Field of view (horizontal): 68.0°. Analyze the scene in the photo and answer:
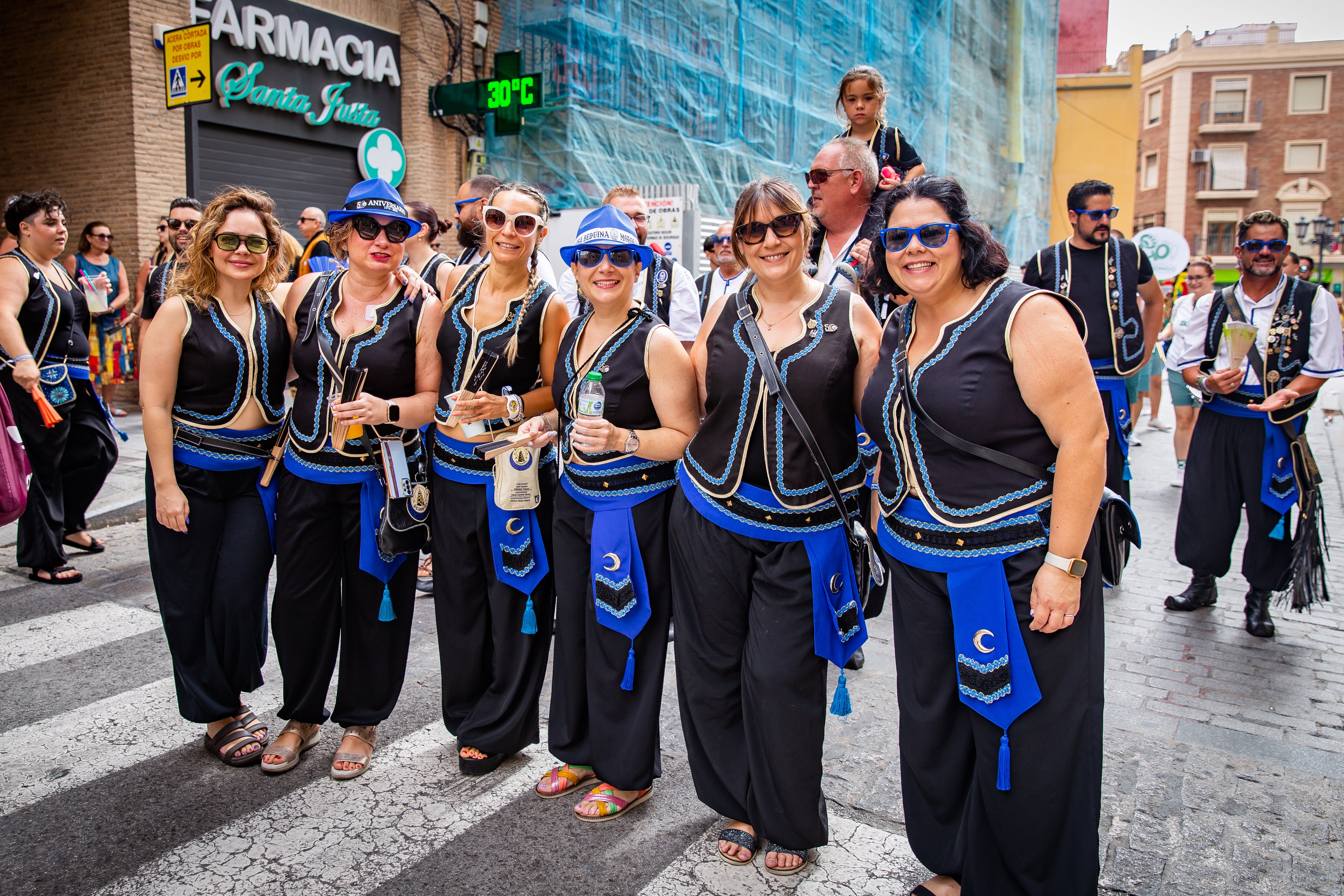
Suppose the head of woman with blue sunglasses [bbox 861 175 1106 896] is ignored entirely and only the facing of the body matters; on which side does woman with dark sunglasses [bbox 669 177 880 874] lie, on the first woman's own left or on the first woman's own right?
on the first woman's own right

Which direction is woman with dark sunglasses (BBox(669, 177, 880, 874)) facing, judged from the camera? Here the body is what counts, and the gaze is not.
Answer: toward the camera

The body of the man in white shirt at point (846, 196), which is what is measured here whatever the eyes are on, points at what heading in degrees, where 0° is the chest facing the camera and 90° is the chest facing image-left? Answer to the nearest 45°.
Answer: approximately 45°

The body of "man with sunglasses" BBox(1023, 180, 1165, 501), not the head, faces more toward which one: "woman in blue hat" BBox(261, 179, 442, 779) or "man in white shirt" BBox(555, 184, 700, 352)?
the woman in blue hat

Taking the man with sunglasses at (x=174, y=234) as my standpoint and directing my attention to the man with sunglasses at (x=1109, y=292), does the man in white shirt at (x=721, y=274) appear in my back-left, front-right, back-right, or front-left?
front-left

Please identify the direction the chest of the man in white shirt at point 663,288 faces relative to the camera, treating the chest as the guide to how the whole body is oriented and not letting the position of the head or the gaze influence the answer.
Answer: toward the camera

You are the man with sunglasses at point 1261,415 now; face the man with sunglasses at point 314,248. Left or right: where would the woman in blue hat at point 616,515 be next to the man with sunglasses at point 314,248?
left

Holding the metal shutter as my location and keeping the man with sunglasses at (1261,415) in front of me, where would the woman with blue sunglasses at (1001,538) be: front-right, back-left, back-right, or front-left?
front-right

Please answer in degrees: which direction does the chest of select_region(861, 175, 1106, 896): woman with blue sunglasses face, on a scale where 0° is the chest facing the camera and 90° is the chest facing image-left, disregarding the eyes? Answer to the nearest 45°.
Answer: approximately 45°

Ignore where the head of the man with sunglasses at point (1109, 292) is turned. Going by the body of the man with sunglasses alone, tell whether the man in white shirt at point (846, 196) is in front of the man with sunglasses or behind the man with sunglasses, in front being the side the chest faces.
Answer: in front

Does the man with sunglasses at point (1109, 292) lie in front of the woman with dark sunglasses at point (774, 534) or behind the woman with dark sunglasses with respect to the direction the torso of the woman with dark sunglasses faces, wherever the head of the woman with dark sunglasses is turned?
behind

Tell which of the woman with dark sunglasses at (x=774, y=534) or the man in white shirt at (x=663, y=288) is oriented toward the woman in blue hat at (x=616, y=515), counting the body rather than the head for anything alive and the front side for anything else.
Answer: the man in white shirt

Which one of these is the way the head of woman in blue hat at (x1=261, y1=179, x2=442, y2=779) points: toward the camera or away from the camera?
toward the camera

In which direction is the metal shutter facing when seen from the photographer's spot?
facing the viewer and to the right of the viewer

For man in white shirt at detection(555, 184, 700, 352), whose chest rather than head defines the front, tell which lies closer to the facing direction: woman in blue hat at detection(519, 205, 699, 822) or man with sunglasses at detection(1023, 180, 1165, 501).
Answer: the woman in blue hat
